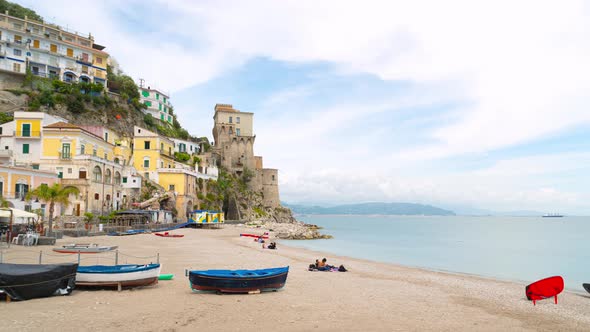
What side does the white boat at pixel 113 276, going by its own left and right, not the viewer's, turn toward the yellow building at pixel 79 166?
left

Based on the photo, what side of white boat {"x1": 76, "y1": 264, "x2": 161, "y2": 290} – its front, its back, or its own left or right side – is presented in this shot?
right

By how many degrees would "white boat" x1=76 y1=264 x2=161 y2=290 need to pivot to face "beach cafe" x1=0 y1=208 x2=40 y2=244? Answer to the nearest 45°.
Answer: approximately 90° to its left

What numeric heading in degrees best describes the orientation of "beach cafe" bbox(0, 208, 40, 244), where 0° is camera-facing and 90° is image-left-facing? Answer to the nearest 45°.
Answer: approximately 315°
